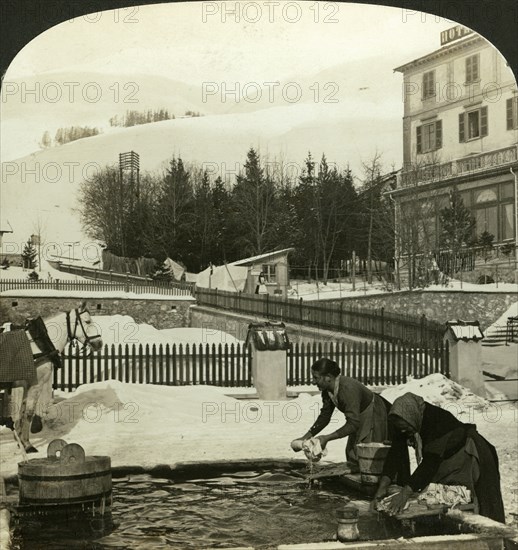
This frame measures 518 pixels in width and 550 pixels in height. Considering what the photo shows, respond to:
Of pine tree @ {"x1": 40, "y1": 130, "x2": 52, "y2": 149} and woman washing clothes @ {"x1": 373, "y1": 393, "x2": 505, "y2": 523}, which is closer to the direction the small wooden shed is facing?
the woman washing clothes

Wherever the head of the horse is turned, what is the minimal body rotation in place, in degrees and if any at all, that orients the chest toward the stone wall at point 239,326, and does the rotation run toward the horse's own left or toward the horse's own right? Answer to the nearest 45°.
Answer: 0° — it already faces it

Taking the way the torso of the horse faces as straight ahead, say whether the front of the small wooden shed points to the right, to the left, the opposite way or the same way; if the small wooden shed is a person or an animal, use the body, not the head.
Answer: to the right

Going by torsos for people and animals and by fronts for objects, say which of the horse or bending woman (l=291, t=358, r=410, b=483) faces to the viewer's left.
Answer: the bending woman

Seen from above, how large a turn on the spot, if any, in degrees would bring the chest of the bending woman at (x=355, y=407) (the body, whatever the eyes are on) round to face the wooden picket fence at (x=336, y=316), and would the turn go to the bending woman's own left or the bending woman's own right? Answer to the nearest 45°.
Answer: approximately 90° to the bending woman's own right

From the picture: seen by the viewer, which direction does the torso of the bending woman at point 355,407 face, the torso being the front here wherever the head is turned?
to the viewer's left

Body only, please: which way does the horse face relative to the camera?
to the viewer's right

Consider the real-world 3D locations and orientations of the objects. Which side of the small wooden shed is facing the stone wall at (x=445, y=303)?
left

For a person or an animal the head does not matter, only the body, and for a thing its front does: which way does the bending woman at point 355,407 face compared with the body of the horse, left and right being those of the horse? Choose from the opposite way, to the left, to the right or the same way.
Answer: the opposite way

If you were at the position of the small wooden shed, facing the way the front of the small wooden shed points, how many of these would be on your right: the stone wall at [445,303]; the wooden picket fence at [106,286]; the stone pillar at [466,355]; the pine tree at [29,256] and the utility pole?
3
